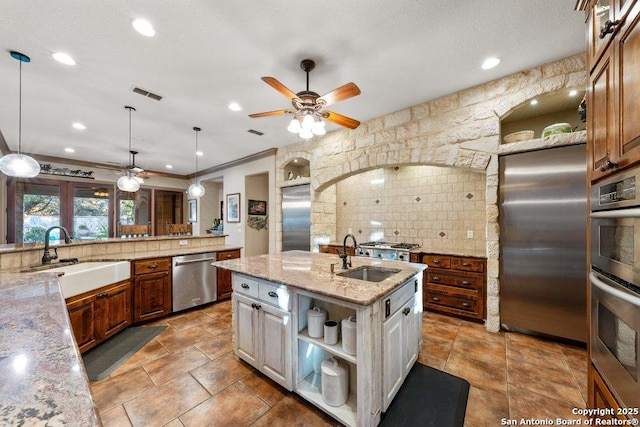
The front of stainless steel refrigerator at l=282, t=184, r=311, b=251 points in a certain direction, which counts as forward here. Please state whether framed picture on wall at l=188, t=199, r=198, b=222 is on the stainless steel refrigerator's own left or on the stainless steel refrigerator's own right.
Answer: on the stainless steel refrigerator's own right

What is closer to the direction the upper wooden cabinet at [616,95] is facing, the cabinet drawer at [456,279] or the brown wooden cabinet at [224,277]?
the brown wooden cabinet

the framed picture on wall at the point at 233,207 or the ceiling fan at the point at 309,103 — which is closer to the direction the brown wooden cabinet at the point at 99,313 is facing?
the ceiling fan

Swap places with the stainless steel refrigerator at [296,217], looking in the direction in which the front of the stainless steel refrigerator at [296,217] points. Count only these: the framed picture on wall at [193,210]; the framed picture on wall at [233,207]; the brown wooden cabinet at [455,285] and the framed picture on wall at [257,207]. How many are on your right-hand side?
3

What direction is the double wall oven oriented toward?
to the viewer's left

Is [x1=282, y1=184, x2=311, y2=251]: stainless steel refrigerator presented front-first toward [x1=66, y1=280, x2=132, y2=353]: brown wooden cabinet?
yes

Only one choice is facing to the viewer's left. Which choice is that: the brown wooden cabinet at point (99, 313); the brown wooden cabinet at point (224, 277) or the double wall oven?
the double wall oven

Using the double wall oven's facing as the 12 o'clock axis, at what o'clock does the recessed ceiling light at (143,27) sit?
The recessed ceiling light is roughly at 11 o'clock from the double wall oven.

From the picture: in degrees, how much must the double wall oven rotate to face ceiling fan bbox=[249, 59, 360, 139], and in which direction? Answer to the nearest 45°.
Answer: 0° — it already faces it

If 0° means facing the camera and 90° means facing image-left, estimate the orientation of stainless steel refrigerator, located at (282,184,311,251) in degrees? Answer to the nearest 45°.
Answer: approximately 45°

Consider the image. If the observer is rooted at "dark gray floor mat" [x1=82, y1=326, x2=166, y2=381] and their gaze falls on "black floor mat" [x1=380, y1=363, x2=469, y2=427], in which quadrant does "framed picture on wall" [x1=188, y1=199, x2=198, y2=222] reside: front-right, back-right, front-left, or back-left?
back-left
